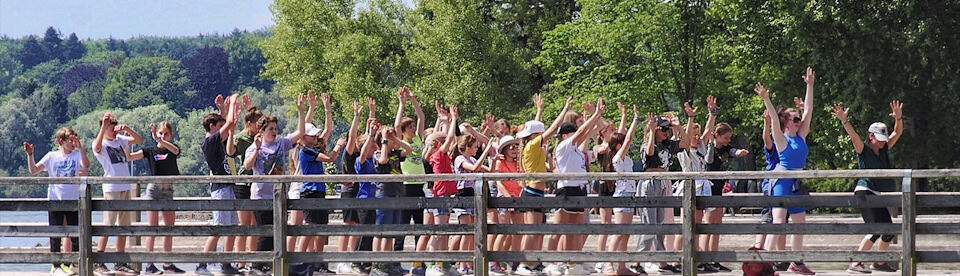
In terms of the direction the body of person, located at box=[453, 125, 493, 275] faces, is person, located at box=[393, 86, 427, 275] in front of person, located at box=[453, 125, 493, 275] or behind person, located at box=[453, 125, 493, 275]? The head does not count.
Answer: behind

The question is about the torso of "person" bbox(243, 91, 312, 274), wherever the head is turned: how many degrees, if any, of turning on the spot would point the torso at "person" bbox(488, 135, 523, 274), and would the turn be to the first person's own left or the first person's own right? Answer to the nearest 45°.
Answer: approximately 45° to the first person's own left

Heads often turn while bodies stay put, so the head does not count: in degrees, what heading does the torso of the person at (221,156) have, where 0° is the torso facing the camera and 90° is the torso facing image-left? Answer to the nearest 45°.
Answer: approximately 315°

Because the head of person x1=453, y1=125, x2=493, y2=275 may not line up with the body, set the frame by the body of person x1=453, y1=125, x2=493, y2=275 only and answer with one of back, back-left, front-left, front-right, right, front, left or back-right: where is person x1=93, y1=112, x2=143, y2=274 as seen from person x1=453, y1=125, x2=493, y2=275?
back-right

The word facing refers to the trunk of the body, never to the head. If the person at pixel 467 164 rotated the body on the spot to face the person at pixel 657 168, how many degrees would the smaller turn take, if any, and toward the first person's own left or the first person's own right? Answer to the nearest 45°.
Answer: approximately 45° to the first person's own left
